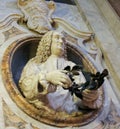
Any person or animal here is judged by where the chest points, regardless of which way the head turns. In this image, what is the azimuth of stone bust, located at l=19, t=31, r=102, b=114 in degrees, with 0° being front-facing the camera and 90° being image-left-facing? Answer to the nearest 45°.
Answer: approximately 315°

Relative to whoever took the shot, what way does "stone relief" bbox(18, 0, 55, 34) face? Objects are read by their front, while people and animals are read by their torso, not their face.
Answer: facing the viewer
